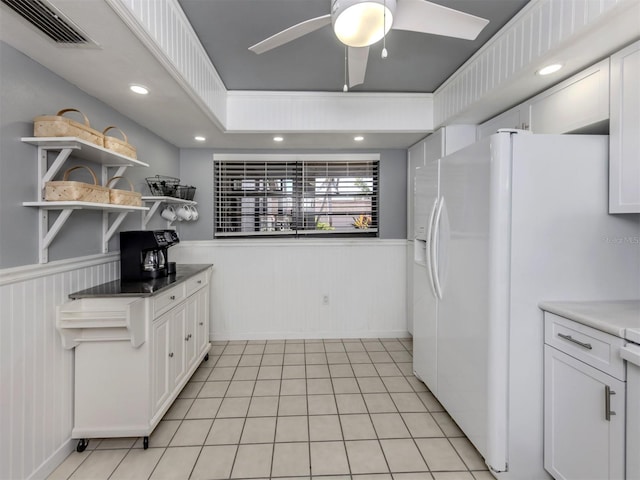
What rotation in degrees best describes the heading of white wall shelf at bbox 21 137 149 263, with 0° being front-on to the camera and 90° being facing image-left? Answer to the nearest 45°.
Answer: approximately 315°

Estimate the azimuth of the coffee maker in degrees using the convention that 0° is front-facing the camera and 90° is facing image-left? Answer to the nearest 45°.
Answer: approximately 315°

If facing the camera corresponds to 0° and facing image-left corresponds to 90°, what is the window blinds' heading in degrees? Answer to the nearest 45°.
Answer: approximately 0°

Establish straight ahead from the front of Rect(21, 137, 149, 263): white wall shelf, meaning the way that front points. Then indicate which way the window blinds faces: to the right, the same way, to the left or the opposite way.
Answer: to the right

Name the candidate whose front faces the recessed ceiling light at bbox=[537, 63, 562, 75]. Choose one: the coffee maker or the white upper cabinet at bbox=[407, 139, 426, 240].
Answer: the coffee maker

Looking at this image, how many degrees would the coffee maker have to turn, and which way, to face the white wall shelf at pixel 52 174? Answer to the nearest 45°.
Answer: approximately 90° to its right

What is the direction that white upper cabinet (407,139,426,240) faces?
to the viewer's left

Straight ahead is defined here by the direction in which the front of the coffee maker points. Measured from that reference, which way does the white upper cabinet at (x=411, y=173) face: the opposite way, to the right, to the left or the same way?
the opposite way

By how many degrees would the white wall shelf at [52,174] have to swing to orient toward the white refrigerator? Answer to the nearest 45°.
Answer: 0° — it already faces it

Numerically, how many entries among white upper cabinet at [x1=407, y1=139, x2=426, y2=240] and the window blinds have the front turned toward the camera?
1

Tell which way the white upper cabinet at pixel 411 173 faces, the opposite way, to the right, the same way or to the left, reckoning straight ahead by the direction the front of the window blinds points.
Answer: to the right

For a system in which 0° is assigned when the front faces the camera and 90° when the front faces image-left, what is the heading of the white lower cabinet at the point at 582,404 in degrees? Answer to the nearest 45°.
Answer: approximately 45°
